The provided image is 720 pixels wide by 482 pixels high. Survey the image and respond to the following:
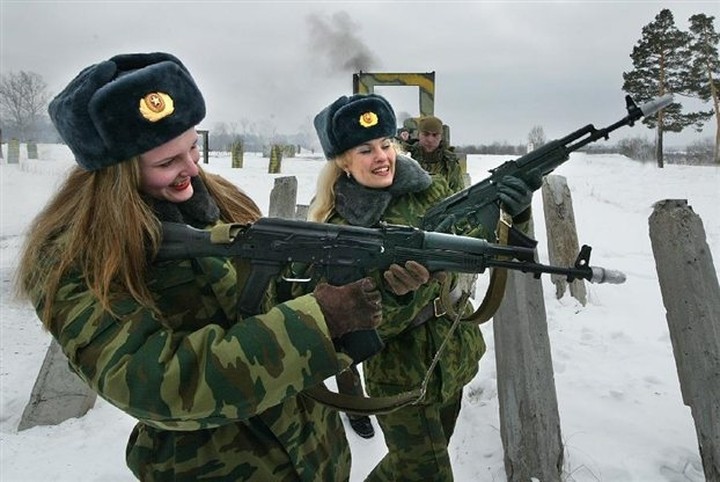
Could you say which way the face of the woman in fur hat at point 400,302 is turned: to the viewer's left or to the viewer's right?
to the viewer's right

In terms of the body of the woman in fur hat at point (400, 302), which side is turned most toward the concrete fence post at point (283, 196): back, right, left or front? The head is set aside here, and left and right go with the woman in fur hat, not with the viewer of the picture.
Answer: back

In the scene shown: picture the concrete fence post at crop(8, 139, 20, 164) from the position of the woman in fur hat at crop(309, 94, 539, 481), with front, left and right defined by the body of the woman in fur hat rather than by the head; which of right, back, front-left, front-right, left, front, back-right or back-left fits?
back

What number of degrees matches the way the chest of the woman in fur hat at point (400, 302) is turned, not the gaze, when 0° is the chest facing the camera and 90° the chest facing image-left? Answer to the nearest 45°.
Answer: approximately 315°

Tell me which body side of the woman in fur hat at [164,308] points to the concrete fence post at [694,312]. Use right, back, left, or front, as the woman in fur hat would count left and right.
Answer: front

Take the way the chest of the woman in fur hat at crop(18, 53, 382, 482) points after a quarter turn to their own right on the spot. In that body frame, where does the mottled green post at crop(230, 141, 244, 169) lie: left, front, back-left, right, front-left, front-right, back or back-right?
back

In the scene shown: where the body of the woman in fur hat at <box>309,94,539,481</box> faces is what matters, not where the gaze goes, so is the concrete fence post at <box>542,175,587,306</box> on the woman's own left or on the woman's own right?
on the woman's own left

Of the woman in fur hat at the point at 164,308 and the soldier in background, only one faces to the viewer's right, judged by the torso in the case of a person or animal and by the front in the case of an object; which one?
the woman in fur hat

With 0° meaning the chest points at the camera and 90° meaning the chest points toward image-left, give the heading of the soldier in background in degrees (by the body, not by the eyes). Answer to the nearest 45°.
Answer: approximately 0°

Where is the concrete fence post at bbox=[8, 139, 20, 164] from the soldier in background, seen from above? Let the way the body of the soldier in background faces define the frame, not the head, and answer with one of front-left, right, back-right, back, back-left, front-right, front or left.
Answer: back-right

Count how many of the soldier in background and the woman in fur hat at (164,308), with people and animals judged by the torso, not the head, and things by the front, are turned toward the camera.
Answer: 1

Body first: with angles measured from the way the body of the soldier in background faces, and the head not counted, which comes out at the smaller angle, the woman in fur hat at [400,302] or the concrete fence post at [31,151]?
the woman in fur hat

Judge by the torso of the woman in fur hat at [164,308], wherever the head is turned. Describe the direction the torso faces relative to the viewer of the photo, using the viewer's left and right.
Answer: facing to the right of the viewer
